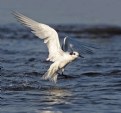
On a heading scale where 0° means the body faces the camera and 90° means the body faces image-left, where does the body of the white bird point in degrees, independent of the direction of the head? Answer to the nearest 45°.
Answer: approximately 270°
